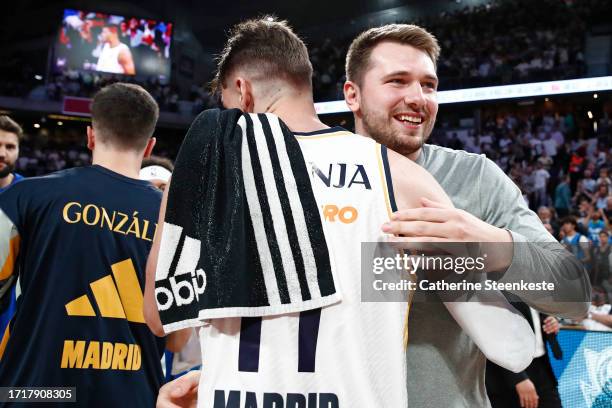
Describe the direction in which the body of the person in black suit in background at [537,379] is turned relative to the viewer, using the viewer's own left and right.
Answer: facing the viewer and to the right of the viewer

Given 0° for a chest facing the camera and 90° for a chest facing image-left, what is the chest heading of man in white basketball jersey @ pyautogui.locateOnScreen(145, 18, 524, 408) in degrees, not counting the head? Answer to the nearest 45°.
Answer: approximately 180°

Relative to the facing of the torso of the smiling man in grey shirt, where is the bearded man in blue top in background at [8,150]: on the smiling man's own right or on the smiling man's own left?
on the smiling man's own right

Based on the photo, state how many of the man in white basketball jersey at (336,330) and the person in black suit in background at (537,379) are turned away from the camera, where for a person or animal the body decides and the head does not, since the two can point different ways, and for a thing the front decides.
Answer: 1

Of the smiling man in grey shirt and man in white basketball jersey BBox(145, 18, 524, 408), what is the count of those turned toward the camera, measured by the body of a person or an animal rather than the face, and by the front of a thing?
1

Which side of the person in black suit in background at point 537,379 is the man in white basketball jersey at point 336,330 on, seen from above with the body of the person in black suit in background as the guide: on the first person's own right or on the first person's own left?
on the first person's own right

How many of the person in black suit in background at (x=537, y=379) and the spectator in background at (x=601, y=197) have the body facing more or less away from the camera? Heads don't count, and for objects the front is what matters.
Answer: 0

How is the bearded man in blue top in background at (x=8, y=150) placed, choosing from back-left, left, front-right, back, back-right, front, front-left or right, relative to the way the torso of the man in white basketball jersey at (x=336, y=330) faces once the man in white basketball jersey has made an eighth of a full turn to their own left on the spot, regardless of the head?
front

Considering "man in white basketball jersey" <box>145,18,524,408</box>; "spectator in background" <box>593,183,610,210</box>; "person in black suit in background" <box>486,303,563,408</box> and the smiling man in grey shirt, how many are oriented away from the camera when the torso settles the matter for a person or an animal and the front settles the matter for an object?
1

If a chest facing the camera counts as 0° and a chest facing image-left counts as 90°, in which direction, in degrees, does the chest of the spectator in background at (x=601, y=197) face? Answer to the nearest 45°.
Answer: approximately 45°

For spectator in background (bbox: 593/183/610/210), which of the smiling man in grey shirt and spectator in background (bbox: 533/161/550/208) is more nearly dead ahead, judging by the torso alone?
the smiling man in grey shirt

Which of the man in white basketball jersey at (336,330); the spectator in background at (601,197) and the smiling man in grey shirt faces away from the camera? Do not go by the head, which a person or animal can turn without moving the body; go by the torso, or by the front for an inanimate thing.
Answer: the man in white basketball jersey
